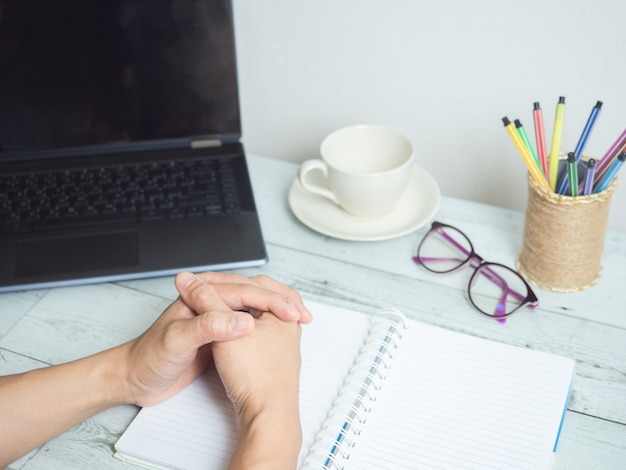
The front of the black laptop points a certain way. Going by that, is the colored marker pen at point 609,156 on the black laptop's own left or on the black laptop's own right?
on the black laptop's own left

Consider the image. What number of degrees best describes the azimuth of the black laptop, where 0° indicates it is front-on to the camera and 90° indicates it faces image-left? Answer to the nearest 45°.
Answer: approximately 0°

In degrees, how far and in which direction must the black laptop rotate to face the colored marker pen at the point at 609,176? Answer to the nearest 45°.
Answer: approximately 45° to its left
